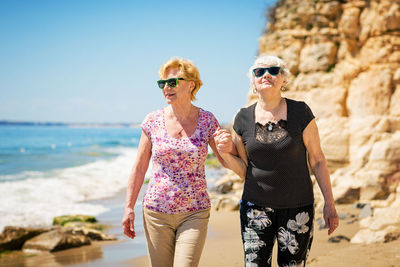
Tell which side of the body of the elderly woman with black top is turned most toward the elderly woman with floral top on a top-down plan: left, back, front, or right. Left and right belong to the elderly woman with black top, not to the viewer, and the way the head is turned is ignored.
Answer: right

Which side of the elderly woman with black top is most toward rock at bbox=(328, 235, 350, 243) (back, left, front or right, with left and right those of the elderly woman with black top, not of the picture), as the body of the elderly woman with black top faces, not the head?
back

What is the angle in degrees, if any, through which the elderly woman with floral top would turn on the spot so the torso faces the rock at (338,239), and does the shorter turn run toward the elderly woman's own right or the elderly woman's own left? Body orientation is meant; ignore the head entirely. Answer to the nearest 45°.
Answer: approximately 135° to the elderly woman's own left

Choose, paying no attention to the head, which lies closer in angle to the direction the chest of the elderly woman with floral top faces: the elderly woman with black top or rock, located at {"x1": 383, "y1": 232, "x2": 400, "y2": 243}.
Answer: the elderly woman with black top

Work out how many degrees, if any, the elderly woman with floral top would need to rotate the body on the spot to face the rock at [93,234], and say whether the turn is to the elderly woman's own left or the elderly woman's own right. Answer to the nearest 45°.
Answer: approximately 180°

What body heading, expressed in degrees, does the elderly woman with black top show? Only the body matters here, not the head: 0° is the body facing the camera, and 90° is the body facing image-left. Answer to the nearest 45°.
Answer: approximately 0°

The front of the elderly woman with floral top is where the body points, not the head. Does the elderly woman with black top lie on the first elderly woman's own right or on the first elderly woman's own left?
on the first elderly woman's own left

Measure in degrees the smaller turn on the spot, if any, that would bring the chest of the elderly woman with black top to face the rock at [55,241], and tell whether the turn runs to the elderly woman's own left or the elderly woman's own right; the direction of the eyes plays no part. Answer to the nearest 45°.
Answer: approximately 135° to the elderly woman's own right

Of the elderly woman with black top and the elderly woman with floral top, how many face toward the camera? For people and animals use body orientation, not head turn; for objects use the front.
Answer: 2

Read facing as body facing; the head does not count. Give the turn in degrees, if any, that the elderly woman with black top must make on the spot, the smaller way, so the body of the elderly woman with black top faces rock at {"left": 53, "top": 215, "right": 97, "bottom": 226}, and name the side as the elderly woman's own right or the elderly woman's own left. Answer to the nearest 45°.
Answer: approximately 135° to the elderly woman's own right
